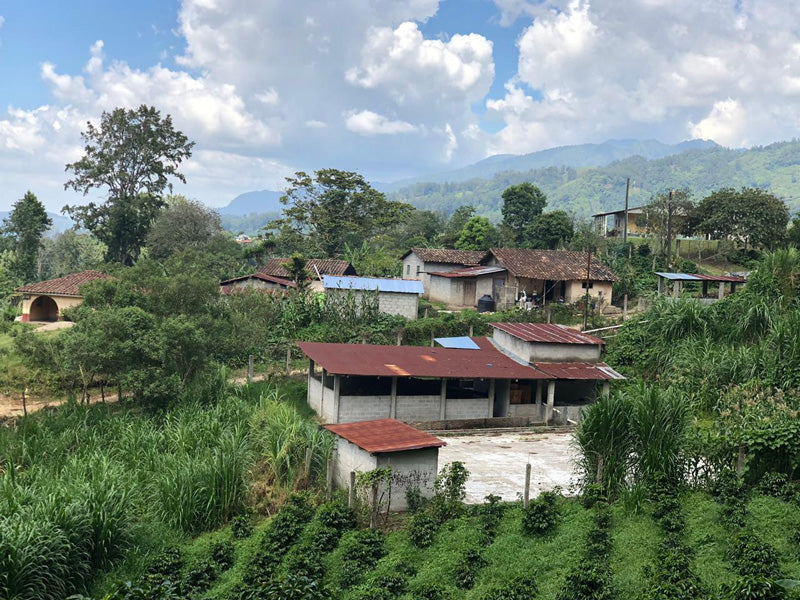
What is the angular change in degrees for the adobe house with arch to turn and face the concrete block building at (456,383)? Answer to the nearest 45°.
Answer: approximately 45° to its left

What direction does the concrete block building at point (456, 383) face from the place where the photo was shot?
facing the viewer

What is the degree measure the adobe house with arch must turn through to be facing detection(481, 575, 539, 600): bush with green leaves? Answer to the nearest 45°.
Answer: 0° — it already faces it

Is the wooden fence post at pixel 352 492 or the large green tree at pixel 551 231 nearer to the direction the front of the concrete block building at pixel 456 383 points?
the wooden fence post

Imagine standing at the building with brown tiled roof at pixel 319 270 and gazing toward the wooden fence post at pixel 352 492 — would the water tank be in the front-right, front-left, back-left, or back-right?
front-left

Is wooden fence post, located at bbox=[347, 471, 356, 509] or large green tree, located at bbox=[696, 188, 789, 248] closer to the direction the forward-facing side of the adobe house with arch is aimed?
the wooden fence post

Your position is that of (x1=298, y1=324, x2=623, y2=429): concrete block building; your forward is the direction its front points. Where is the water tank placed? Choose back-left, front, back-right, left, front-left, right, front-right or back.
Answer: back

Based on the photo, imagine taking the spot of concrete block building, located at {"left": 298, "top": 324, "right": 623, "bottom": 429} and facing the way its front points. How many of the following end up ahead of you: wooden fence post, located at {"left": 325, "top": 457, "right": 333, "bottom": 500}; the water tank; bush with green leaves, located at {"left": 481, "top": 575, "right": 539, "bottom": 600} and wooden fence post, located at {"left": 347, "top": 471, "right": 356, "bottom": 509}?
3

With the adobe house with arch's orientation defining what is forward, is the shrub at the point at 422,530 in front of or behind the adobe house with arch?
in front

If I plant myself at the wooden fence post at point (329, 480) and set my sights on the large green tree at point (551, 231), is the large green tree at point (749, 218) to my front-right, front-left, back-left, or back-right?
front-right

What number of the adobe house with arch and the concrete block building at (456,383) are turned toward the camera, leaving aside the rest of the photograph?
2

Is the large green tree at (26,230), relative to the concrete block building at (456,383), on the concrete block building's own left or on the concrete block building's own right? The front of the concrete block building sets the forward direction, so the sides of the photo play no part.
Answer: on the concrete block building's own right

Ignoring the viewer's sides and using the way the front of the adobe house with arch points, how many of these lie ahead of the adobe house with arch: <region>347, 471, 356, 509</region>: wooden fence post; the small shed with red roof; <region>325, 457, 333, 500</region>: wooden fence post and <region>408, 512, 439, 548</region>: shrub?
4

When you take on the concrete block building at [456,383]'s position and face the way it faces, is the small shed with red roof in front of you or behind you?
in front

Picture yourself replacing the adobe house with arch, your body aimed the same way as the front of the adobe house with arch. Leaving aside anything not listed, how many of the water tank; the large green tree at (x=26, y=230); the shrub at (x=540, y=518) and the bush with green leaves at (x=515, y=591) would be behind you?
1

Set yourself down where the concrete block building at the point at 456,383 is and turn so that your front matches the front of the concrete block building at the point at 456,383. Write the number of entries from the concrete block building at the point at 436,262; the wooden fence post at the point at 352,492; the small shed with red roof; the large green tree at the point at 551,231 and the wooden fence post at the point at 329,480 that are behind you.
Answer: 2

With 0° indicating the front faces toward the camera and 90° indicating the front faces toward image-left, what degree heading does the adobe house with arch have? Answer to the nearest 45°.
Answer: approximately 0°

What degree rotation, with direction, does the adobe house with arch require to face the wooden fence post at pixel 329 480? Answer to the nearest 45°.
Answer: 0° — it already faces it

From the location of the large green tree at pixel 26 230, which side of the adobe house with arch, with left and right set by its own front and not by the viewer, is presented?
back

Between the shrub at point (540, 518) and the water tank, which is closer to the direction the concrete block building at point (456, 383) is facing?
the shrub
